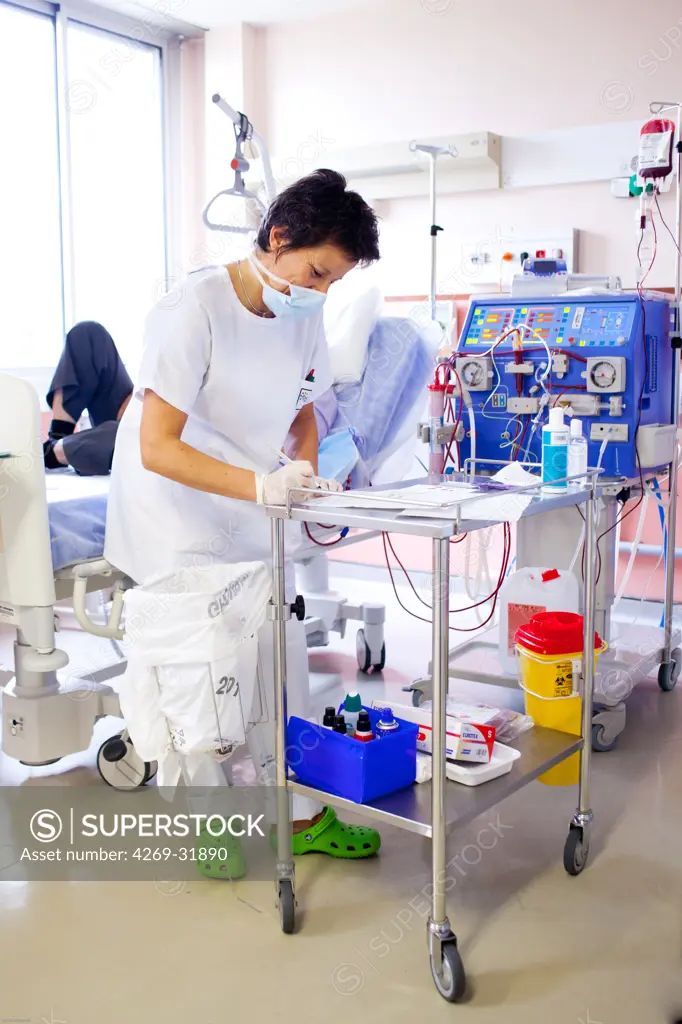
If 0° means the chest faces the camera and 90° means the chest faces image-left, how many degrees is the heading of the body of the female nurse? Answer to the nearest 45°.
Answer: approximately 315°

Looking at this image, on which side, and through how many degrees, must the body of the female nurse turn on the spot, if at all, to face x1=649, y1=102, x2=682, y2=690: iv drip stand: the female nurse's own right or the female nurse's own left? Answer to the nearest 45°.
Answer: approximately 90° to the female nurse's own left

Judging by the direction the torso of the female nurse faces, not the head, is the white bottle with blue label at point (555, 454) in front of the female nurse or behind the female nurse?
in front

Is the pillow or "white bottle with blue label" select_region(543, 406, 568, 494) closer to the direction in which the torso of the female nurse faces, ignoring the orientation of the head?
the white bottle with blue label

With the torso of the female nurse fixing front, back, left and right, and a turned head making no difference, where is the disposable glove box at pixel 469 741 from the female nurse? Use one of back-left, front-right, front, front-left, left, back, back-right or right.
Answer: front

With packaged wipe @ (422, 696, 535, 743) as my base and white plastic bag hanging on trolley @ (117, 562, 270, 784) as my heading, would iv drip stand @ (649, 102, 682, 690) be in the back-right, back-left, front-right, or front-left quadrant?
back-right

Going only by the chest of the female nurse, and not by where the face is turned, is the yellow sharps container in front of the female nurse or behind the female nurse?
in front
